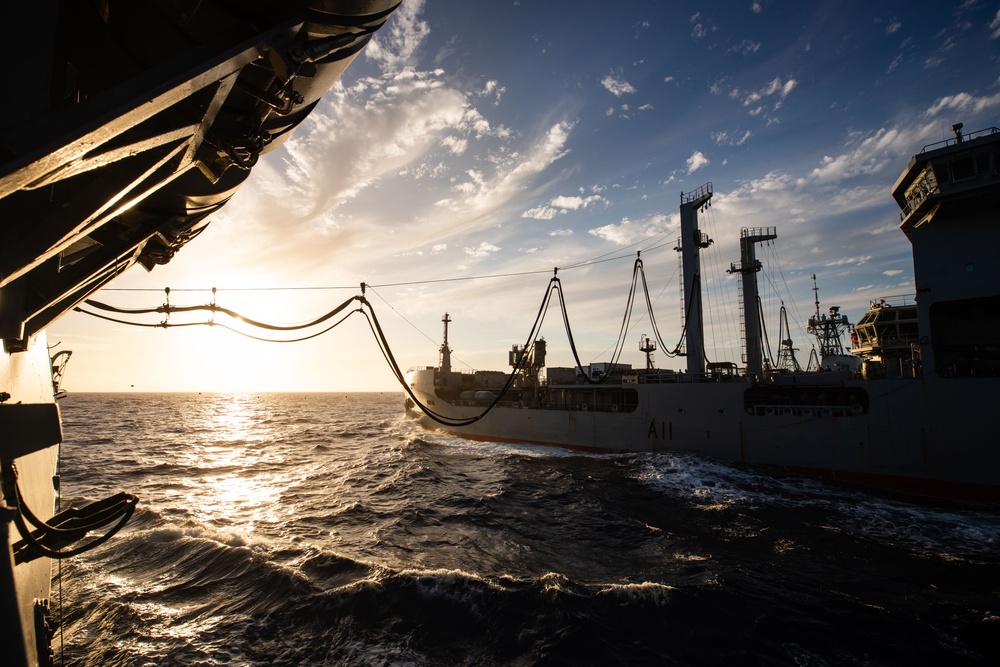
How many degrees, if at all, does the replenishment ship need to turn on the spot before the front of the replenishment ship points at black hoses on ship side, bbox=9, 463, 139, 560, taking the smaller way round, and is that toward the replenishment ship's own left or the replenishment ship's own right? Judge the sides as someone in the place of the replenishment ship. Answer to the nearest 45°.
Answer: approximately 90° to the replenishment ship's own left

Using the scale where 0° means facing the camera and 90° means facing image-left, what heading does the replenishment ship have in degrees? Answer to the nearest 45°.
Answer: approximately 135°
